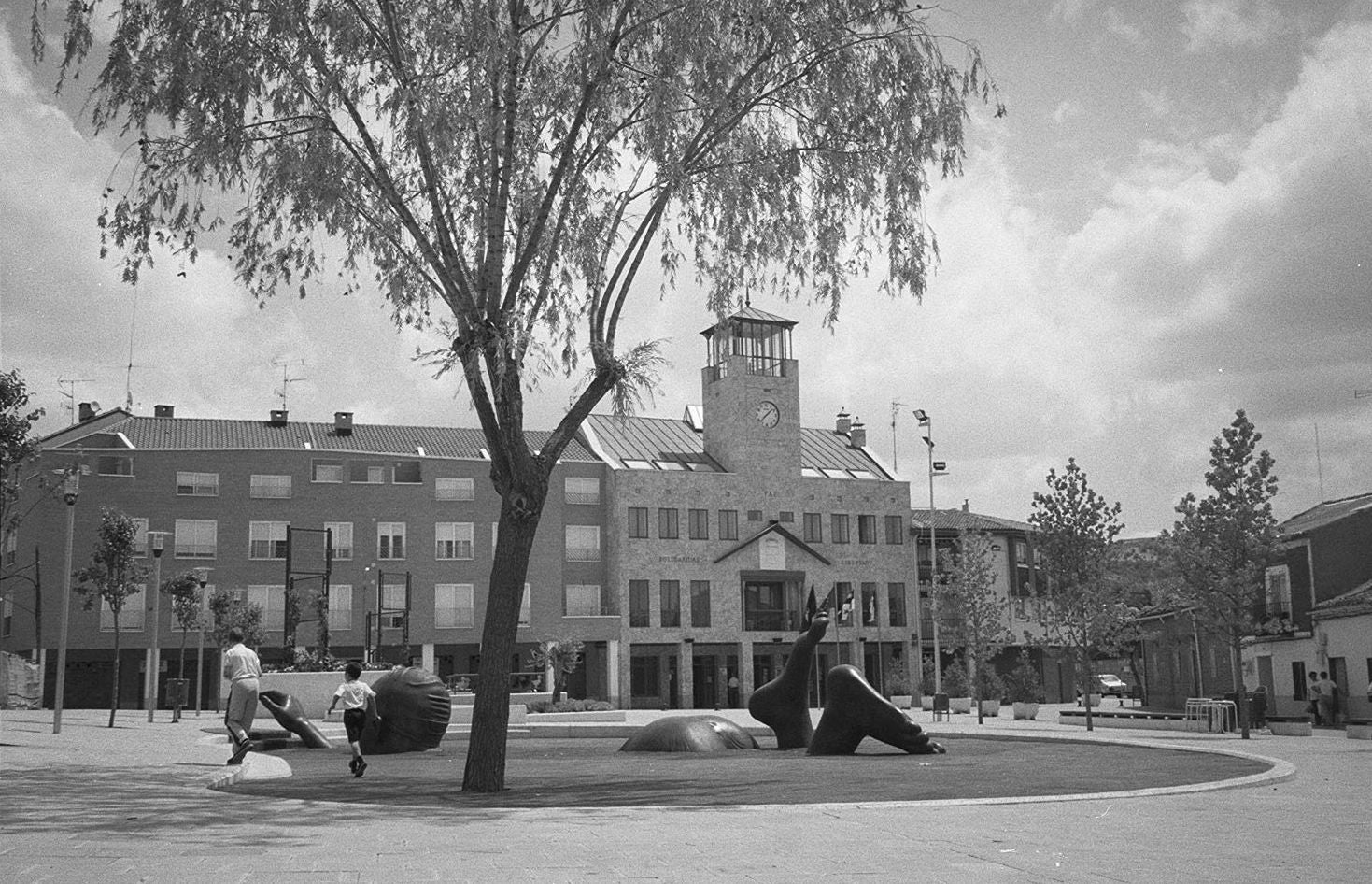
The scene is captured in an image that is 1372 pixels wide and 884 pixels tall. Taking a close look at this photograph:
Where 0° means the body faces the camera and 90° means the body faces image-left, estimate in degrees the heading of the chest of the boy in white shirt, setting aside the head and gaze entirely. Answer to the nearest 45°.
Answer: approximately 180°

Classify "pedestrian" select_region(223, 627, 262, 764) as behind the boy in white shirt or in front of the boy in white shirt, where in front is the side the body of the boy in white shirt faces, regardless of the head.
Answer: in front

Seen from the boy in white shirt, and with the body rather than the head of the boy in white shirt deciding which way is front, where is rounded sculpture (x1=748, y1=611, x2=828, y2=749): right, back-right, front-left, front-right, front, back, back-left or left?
front-right

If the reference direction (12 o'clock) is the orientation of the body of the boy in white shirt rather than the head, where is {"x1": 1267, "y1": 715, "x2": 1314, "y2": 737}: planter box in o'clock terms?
The planter box is roughly at 2 o'clock from the boy in white shirt.

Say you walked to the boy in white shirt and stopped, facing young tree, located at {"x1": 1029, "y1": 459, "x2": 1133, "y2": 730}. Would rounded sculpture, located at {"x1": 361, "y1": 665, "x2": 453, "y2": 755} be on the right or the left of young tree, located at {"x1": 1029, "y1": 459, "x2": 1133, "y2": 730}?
left

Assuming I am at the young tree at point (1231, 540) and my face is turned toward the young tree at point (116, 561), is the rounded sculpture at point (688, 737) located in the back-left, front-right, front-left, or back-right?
front-left

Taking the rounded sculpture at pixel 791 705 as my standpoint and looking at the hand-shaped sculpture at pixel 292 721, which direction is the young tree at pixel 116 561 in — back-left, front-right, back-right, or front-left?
front-right

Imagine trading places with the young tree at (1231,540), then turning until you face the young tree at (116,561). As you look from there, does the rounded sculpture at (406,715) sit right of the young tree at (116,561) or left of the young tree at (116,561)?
left

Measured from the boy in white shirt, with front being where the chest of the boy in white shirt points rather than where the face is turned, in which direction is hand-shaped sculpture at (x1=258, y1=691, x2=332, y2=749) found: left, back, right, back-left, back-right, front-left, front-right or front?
front

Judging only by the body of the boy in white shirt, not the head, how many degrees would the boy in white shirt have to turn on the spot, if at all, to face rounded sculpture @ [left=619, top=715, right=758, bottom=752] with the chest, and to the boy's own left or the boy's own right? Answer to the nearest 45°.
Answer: approximately 45° to the boy's own right

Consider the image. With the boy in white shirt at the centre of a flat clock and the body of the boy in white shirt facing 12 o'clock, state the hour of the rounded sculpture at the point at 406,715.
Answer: The rounded sculpture is roughly at 12 o'clock from the boy in white shirt.

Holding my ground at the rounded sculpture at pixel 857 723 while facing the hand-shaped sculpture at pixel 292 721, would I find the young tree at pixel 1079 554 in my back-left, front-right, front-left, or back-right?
back-right

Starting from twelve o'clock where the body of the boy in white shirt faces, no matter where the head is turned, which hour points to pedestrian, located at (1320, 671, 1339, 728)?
The pedestrian is roughly at 2 o'clock from the boy in white shirt.
